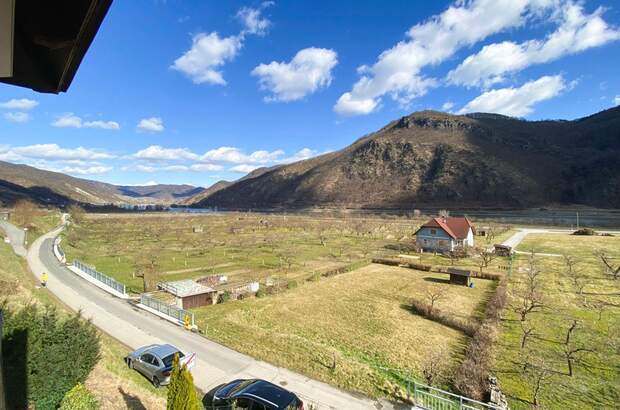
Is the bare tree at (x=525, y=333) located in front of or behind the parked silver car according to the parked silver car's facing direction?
behind

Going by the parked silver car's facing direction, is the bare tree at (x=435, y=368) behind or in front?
behind

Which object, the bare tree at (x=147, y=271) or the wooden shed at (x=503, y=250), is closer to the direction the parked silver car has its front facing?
the bare tree

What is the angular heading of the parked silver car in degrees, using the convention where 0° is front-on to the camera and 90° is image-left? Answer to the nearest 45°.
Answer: approximately 135°

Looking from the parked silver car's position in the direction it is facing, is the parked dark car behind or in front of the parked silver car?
behind
